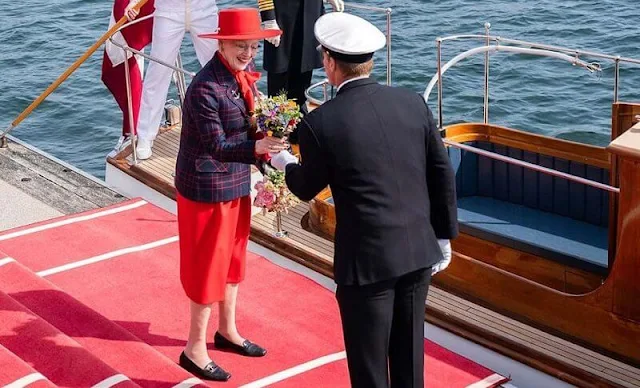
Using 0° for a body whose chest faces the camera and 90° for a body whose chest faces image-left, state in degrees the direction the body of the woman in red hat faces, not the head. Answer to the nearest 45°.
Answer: approximately 315°

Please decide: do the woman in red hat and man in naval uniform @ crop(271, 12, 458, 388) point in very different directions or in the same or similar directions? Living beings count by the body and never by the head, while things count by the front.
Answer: very different directions

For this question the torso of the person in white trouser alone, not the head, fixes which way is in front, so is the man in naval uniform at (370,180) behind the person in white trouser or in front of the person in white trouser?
in front

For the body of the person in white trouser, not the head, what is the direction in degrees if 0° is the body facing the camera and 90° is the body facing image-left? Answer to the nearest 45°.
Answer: approximately 0°

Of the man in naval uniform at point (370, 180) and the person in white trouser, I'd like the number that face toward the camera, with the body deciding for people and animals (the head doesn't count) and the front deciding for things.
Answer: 1

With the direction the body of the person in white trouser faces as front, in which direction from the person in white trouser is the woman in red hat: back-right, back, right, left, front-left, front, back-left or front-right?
front

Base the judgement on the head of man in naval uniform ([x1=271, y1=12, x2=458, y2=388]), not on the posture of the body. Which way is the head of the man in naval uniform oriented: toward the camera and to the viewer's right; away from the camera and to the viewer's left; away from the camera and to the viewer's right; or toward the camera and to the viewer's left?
away from the camera and to the viewer's left

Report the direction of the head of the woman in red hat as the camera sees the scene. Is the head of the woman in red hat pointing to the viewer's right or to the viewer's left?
to the viewer's right

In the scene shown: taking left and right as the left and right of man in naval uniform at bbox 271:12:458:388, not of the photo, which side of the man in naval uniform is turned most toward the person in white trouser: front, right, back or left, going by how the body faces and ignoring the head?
front

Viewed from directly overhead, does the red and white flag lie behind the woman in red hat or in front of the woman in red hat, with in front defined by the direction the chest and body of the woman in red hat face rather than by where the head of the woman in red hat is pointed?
behind

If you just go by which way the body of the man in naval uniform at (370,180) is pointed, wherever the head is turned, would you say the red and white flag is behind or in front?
in front

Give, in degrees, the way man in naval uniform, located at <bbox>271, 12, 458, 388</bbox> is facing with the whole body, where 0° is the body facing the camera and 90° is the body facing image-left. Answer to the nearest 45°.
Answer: approximately 135°

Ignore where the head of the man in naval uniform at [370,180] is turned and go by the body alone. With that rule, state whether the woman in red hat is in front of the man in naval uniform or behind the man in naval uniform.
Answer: in front
